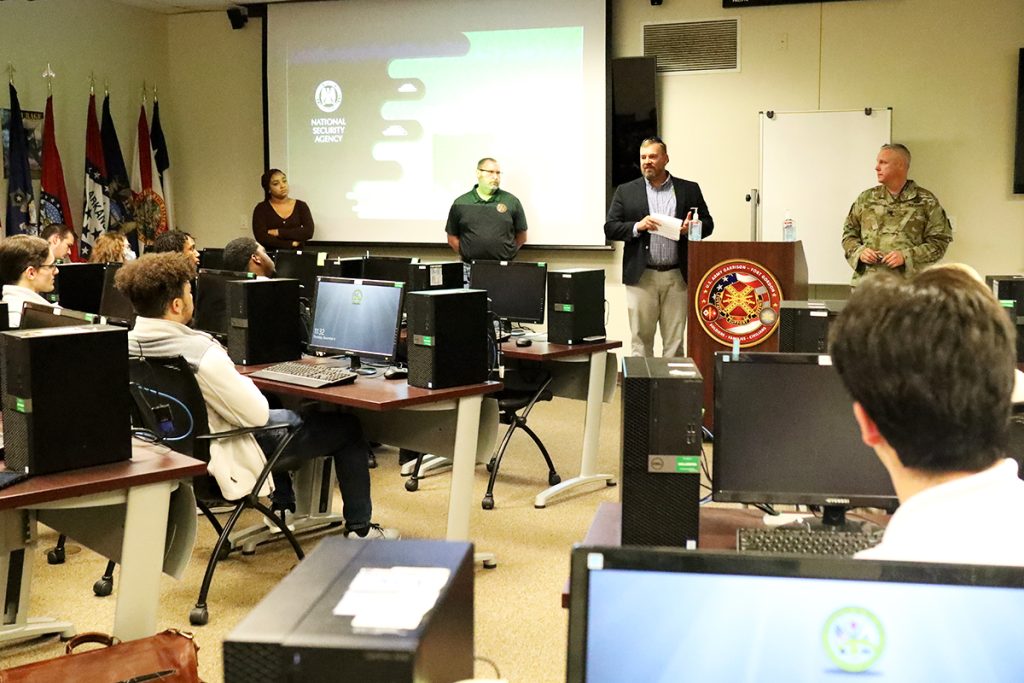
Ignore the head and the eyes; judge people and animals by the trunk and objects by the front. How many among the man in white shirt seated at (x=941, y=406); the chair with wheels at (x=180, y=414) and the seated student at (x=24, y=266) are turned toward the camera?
0

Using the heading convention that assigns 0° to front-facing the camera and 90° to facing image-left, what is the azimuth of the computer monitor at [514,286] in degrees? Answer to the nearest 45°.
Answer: approximately 45°

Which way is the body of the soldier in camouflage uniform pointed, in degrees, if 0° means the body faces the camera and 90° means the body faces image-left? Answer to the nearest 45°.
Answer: approximately 0°

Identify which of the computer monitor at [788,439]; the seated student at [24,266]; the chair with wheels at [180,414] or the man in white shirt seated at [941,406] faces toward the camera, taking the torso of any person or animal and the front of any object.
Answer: the computer monitor

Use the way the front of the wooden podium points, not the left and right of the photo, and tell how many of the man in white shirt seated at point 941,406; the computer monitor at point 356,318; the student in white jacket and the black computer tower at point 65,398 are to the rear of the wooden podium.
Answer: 0

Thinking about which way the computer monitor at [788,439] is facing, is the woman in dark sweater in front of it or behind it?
behind

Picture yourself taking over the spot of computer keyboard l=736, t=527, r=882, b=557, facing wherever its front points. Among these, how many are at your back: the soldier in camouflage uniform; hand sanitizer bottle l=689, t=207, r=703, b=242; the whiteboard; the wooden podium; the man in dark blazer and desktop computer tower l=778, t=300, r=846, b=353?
6

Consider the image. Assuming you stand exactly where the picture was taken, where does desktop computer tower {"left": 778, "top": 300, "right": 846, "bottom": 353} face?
facing the viewer

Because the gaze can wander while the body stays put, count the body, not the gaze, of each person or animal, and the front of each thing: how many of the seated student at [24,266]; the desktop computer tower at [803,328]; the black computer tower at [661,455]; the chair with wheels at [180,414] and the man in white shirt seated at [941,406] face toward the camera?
2

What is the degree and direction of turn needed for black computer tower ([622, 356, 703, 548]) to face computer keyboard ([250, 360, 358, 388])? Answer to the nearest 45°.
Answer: approximately 135° to its right

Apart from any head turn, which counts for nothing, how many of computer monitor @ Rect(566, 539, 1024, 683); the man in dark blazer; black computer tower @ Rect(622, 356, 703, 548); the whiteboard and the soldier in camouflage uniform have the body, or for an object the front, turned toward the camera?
5

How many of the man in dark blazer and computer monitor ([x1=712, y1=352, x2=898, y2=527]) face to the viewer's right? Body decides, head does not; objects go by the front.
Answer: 0

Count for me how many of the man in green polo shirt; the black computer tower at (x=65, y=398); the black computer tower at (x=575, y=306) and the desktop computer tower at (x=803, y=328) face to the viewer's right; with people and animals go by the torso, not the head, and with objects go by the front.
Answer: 0

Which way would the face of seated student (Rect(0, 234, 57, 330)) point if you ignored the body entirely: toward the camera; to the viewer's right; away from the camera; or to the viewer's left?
to the viewer's right

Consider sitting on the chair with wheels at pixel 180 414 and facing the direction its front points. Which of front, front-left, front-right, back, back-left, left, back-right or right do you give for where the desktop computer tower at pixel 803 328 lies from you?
front-right

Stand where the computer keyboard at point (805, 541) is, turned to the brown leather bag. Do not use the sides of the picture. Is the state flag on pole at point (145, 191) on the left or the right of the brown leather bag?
right

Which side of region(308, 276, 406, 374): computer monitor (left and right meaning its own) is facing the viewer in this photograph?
front

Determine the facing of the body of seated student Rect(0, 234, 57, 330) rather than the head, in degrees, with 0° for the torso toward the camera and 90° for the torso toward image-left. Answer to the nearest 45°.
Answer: approximately 270°
